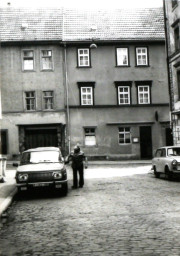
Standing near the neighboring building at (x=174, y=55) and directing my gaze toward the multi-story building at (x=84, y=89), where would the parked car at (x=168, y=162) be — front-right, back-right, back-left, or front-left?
back-left

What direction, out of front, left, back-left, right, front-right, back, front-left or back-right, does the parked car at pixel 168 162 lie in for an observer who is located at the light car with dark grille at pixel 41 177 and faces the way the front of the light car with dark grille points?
back-left

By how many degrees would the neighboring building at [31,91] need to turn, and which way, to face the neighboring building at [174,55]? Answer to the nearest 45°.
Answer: approximately 45° to its left

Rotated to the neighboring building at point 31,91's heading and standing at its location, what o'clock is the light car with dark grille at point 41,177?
The light car with dark grille is roughly at 12 o'clock from the neighboring building.

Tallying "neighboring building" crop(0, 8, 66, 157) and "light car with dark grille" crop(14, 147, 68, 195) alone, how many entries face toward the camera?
2

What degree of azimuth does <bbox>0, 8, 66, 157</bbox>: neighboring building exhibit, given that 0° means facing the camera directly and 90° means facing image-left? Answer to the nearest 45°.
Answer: approximately 0°

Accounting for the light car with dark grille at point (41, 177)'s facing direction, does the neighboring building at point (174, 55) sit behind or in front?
behind

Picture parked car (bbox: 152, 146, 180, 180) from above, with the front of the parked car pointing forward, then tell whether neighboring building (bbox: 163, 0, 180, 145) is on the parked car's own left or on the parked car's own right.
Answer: on the parked car's own left
